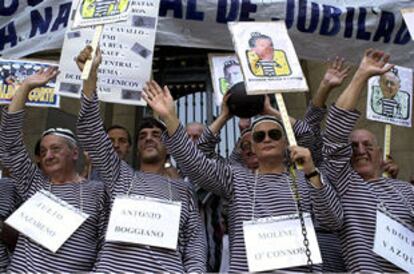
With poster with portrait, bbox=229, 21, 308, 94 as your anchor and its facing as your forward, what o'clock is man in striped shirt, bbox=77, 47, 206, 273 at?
The man in striped shirt is roughly at 2 o'clock from the poster with portrait.

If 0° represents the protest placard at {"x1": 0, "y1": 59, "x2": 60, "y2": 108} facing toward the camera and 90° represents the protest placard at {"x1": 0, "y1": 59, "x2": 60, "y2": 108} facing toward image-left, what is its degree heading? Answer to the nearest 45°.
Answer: approximately 0°

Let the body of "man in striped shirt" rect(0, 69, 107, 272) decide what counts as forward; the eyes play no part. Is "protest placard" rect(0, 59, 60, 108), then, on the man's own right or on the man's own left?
on the man's own right

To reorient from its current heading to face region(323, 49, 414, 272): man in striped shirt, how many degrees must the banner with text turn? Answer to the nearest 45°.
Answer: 0° — it already faces them

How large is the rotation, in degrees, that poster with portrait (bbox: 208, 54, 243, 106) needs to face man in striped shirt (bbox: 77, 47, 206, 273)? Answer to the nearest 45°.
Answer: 0° — it already faces them

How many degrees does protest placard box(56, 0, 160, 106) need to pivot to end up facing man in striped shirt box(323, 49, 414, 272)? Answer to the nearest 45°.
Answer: approximately 45° to its left
